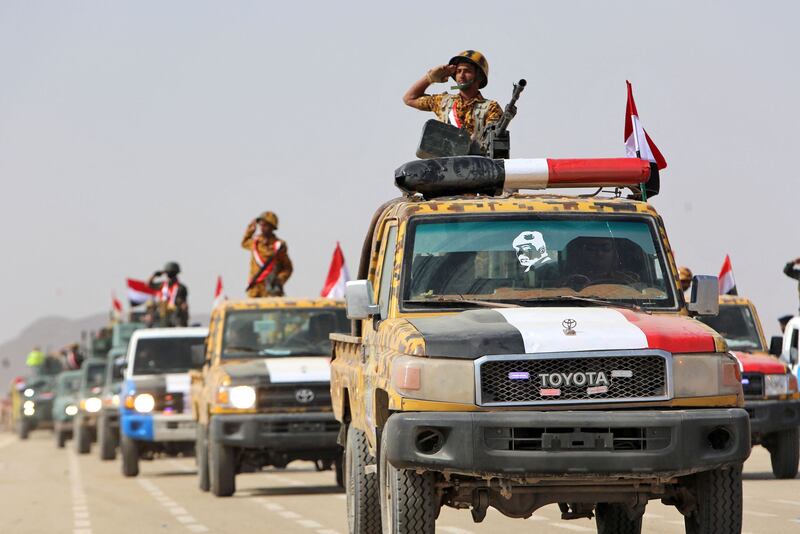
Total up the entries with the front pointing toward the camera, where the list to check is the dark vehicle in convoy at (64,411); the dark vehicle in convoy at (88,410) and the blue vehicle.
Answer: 3

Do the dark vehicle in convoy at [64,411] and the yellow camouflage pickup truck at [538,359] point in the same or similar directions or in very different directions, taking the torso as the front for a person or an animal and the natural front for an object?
same or similar directions

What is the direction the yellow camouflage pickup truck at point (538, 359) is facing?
toward the camera

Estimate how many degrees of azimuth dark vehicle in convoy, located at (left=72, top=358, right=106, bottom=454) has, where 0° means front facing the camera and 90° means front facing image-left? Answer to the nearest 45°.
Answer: approximately 0°

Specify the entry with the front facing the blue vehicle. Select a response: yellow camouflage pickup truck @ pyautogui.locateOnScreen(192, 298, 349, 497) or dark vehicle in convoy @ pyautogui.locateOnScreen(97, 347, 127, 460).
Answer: the dark vehicle in convoy

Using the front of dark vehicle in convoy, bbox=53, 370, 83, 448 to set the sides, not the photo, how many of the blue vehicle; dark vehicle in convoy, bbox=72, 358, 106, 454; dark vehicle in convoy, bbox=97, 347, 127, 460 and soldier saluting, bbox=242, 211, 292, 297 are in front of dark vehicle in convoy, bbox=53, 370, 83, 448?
4

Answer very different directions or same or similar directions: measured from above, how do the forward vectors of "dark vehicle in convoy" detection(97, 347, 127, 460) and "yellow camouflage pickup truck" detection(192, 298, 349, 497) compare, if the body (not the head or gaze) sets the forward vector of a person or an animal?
same or similar directions

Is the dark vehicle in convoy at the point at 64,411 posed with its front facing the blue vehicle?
yes

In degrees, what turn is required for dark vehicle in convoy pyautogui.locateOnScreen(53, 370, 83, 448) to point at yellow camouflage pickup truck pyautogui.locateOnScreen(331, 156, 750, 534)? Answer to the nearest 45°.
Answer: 0° — it already faces it

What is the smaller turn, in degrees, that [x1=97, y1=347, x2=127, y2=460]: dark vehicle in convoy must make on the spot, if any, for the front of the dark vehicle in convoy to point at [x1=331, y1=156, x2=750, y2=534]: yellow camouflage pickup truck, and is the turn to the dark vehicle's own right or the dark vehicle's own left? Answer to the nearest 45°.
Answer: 0° — it already faces it

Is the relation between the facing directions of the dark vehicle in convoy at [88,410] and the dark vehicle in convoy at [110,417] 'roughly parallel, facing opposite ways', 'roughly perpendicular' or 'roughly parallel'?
roughly parallel

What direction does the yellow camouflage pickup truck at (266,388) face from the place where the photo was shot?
facing the viewer

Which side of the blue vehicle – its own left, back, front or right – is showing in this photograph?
front
